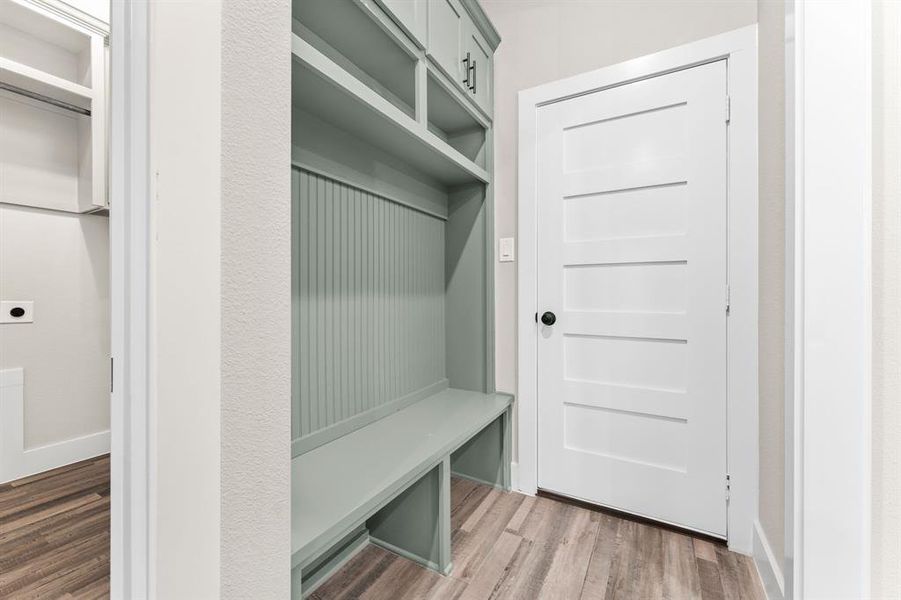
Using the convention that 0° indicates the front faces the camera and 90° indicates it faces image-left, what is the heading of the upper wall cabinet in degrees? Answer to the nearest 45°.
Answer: approximately 315°

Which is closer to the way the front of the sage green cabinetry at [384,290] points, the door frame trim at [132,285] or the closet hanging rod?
the door frame trim

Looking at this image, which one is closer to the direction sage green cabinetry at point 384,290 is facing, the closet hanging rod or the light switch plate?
the light switch plate

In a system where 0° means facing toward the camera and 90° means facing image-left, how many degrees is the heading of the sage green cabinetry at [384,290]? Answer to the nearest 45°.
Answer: approximately 315°

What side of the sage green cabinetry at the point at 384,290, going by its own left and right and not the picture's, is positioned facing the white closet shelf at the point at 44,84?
back

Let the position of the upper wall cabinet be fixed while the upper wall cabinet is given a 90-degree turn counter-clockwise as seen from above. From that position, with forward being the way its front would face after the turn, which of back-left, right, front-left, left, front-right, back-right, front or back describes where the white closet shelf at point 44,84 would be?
back-left

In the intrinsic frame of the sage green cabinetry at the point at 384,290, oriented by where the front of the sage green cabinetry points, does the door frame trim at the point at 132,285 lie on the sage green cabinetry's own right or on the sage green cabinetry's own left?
on the sage green cabinetry's own right

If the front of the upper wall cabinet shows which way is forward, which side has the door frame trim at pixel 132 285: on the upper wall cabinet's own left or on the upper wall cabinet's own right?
on the upper wall cabinet's own right

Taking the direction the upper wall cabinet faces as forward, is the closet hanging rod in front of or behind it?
behind
